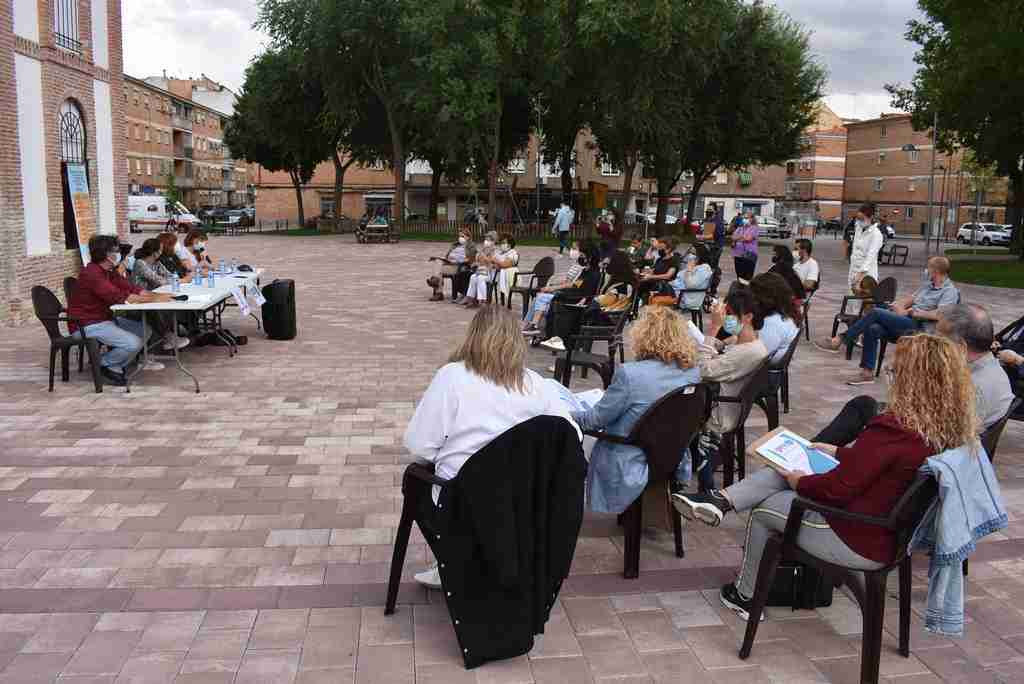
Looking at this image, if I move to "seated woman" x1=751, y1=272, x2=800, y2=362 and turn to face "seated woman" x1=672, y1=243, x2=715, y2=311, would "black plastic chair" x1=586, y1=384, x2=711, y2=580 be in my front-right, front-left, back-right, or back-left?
back-left

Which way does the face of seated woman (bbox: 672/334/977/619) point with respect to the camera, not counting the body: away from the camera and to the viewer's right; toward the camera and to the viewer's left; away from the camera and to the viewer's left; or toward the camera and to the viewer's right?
away from the camera and to the viewer's left

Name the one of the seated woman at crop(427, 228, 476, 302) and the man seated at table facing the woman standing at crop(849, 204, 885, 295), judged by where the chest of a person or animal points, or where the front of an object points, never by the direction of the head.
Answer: the man seated at table

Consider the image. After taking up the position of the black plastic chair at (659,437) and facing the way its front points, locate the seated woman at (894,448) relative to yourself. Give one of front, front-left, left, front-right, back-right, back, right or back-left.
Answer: back

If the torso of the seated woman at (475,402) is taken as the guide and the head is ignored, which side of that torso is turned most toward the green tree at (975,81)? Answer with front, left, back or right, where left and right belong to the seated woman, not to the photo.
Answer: right

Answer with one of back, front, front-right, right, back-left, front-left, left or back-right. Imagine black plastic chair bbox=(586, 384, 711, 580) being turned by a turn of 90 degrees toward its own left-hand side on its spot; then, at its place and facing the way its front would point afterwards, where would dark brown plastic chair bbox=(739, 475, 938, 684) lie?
left

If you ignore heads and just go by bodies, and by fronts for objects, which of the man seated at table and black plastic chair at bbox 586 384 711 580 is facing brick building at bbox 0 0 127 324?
the black plastic chair

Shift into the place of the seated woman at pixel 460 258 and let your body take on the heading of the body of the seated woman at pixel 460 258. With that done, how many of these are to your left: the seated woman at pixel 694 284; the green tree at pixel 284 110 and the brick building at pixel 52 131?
1

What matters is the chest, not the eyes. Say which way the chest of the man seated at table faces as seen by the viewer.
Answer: to the viewer's right

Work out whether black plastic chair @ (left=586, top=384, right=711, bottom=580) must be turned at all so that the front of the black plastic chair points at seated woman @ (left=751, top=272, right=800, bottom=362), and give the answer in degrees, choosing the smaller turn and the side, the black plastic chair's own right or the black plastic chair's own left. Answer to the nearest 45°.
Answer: approximately 45° to the black plastic chair's own right

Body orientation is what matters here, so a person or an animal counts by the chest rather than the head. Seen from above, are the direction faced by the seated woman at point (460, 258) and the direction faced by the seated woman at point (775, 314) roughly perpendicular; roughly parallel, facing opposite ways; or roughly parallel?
roughly perpendicular

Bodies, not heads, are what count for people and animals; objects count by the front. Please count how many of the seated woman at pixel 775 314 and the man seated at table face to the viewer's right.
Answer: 1

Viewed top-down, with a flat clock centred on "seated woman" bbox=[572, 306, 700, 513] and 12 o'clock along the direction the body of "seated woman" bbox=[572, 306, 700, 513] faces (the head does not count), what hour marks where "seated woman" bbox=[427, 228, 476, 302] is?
"seated woman" bbox=[427, 228, 476, 302] is roughly at 1 o'clock from "seated woman" bbox=[572, 306, 700, 513].
